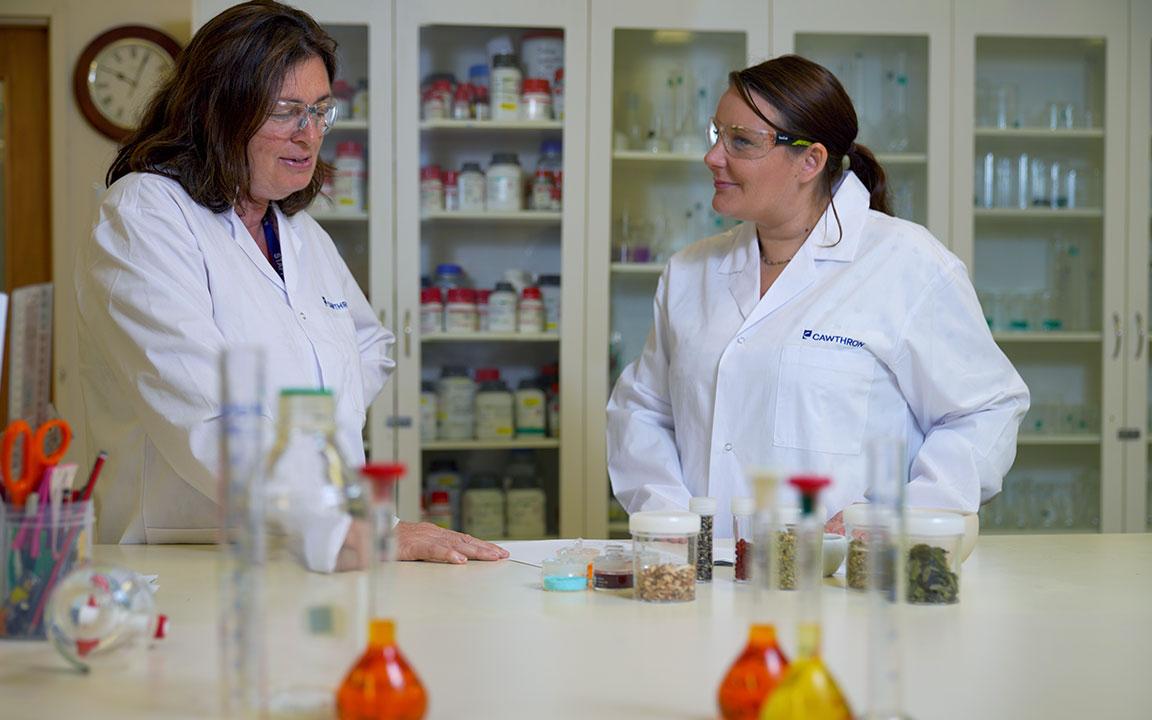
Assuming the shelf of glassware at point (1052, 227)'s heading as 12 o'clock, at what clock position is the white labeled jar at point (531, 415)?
The white labeled jar is roughly at 2 o'clock from the shelf of glassware.

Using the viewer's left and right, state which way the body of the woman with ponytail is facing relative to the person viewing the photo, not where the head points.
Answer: facing the viewer and to the left of the viewer

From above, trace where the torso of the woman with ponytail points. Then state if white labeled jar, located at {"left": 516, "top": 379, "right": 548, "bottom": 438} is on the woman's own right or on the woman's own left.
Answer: on the woman's own right

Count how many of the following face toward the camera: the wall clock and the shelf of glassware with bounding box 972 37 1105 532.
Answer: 2

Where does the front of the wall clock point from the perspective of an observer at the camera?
facing the viewer

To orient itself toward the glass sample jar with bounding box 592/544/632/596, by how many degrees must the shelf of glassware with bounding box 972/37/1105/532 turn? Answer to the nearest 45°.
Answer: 0° — it already faces it

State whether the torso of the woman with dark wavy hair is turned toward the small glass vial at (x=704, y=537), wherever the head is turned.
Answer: yes

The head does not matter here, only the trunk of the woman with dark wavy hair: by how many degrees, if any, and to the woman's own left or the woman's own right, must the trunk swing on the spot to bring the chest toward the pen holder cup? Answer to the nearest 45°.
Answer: approximately 45° to the woman's own right

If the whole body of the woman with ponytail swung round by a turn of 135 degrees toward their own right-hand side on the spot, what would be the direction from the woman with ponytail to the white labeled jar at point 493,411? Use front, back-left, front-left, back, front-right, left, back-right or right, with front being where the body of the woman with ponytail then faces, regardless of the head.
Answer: front-left

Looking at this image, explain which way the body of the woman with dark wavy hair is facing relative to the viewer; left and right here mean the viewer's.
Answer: facing the viewer and to the right of the viewer

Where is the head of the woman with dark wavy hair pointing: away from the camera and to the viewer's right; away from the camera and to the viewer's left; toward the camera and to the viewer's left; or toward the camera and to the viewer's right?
toward the camera and to the viewer's right

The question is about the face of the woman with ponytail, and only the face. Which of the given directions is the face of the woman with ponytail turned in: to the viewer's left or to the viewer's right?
to the viewer's left

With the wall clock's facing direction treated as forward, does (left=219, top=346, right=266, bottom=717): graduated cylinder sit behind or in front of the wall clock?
in front

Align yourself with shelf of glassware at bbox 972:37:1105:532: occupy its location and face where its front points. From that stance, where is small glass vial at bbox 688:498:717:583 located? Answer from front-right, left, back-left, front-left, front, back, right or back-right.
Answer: front

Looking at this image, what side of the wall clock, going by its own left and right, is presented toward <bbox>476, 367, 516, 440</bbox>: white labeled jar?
left

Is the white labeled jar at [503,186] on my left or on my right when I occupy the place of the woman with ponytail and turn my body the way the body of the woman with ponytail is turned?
on my right

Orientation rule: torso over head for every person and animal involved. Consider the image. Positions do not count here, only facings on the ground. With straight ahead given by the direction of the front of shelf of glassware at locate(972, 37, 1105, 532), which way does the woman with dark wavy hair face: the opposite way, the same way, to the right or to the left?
to the left
